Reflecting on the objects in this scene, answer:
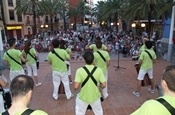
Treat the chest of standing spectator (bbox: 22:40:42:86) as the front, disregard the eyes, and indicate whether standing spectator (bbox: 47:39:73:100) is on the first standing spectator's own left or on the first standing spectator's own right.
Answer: on the first standing spectator's own right

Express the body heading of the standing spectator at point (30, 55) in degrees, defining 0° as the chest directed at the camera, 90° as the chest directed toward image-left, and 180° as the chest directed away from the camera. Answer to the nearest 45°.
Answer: approximately 225°

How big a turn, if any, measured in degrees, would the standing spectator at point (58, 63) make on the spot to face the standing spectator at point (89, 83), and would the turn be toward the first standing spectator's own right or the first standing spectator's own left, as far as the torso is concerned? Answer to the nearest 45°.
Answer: approximately 180°

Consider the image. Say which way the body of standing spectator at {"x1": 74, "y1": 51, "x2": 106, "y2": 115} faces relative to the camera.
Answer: away from the camera

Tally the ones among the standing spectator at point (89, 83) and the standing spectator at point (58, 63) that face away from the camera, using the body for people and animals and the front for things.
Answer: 2

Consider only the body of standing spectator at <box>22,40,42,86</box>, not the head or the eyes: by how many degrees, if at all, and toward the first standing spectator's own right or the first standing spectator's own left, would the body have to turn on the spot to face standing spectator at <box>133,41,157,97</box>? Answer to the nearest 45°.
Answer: approximately 90° to the first standing spectator's own right

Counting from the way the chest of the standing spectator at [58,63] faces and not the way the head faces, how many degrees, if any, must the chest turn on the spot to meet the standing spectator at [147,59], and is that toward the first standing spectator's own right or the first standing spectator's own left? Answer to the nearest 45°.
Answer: approximately 90° to the first standing spectator's own right

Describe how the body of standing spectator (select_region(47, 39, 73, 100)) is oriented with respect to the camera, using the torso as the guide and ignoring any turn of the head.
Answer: away from the camera

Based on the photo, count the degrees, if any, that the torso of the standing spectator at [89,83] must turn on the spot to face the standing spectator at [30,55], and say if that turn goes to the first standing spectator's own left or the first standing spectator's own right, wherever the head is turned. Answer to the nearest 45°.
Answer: approximately 45° to the first standing spectator's own left
